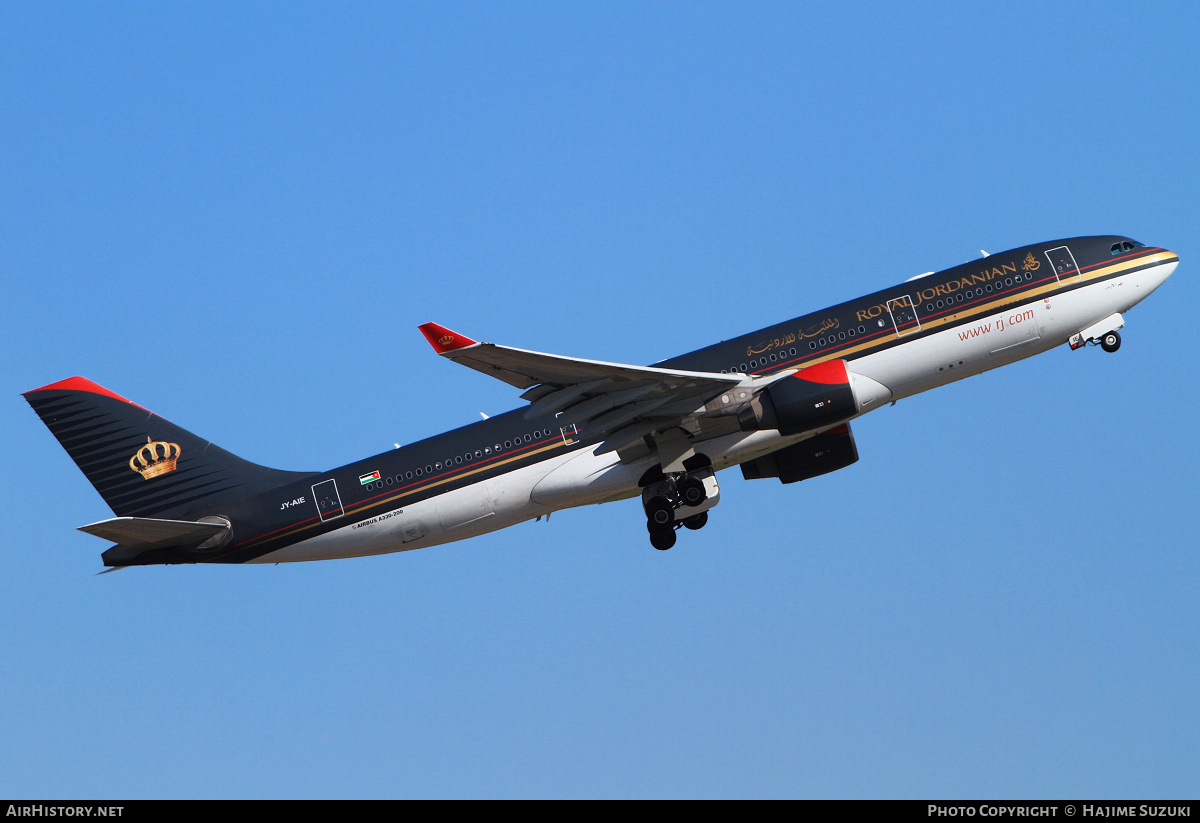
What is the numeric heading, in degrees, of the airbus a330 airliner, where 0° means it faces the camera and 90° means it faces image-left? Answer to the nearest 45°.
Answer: approximately 270°
